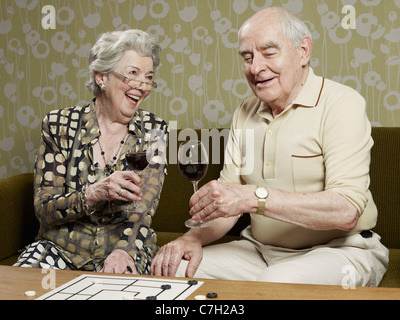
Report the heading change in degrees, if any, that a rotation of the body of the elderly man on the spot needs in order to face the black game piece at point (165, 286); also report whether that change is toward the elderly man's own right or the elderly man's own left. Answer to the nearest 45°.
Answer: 0° — they already face it

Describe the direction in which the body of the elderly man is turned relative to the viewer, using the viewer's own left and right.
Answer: facing the viewer and to the left of the viewer

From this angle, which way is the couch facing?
toward the camera

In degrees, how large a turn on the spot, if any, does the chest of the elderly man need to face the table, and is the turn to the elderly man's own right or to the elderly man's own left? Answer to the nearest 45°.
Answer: approximately 45° to the elderly man's own left

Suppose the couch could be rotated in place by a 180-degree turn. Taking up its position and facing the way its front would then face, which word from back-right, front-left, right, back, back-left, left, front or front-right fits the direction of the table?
back

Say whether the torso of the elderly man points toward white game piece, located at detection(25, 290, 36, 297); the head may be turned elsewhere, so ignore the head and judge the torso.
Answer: yes

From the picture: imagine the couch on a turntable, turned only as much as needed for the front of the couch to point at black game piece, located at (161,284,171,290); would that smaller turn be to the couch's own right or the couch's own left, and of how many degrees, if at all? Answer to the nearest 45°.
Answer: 0° — it already faces it

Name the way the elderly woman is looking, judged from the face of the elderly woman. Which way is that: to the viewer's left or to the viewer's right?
to the viewer's right
